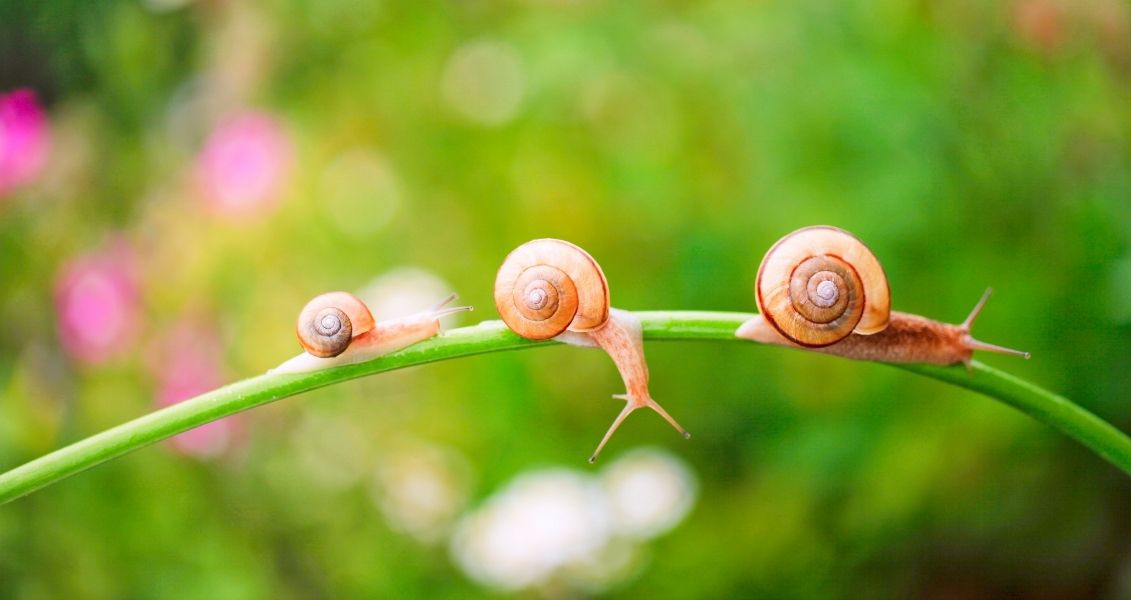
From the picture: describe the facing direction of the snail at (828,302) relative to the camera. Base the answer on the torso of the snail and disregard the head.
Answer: to the viewer's right

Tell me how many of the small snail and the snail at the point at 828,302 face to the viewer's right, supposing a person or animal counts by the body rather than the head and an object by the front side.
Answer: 2

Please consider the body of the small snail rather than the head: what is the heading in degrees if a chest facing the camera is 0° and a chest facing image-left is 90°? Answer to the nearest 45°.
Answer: approximately 270°
